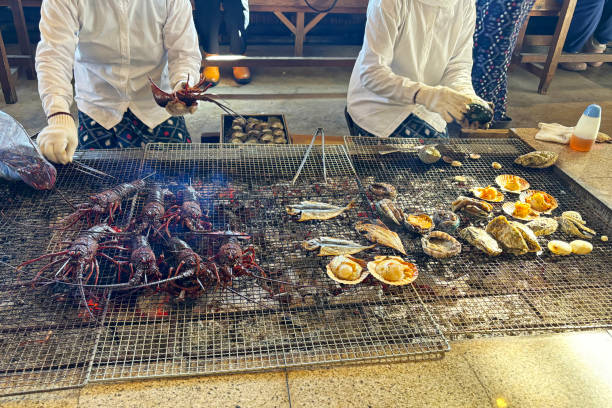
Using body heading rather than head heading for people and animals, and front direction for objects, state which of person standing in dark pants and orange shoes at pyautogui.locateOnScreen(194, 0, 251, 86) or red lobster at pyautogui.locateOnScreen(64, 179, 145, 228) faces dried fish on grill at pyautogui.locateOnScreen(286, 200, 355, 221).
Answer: the person standing in dark pants and orange shoes

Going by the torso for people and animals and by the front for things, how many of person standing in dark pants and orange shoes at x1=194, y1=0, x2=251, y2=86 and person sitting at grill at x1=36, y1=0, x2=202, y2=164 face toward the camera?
2

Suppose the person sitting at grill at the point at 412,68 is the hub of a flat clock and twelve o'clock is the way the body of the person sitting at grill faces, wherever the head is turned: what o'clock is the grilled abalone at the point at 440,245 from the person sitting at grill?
The grilled abalone is roughly at 1 o'clock from the person sitting at grill.

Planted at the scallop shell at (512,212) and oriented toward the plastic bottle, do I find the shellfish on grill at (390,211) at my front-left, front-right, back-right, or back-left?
back-left

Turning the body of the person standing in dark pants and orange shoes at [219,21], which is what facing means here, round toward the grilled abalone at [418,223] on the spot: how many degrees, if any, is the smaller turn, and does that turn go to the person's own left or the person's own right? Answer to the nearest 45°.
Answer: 0° — they already face it

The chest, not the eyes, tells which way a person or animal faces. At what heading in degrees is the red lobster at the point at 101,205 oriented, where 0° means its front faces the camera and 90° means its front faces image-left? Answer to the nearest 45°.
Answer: approximately 45°

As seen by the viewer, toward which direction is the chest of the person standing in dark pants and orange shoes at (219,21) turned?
toward the camera

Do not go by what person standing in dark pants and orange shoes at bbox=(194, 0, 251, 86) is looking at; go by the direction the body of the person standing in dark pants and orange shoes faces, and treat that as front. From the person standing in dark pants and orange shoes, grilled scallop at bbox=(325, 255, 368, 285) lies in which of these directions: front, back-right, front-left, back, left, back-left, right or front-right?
front

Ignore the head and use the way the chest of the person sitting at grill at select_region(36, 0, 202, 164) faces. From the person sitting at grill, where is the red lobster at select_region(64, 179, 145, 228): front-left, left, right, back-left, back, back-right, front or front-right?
front

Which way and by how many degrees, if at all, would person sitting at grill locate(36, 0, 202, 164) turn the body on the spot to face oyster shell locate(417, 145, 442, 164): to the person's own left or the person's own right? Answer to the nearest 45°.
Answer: approximately 45° to the person's own left

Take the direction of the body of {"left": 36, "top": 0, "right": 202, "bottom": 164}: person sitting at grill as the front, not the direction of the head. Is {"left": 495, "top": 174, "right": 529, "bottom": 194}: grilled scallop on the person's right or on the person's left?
on the person's left

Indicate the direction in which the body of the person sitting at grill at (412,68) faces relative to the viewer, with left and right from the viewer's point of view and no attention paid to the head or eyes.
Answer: facing the viewer and to the right of the viewer

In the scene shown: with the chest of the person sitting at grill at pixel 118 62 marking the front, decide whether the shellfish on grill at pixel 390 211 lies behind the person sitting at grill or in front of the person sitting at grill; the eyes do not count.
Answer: in front
